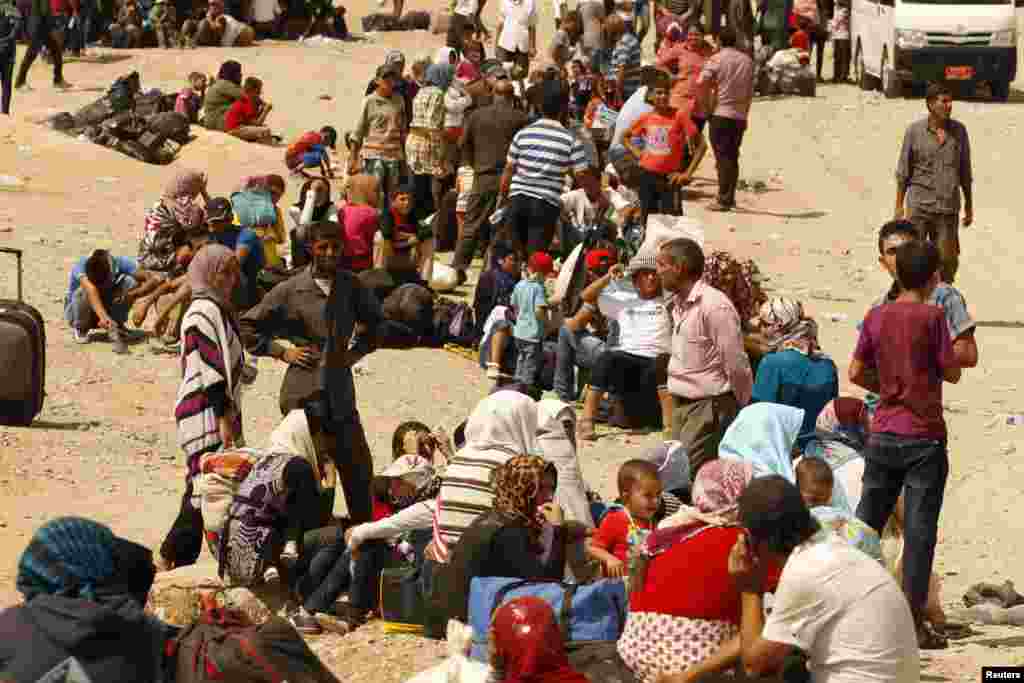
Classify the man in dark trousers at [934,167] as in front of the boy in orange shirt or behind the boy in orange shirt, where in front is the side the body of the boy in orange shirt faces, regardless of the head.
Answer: in front

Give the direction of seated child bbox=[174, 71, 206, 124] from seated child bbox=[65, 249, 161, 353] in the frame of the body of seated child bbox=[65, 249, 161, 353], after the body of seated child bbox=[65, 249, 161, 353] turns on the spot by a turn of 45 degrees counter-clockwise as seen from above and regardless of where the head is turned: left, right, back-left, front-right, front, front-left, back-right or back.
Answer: back-left

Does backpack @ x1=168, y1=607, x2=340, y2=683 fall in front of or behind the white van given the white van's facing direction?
in front

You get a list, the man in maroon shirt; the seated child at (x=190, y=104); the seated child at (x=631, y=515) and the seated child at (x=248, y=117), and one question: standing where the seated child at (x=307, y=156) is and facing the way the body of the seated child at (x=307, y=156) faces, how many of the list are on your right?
2

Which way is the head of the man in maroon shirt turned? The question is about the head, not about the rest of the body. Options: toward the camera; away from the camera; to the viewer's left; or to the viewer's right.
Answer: away from the camera

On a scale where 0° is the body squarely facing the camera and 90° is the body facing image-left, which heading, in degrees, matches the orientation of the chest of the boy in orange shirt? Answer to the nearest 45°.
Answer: approximately 0°
